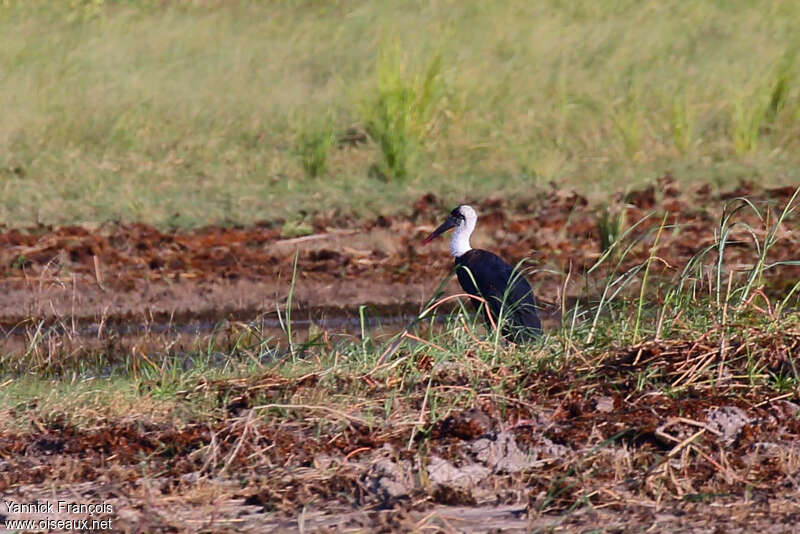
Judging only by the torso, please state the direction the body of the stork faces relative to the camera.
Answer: to the viewer's left
